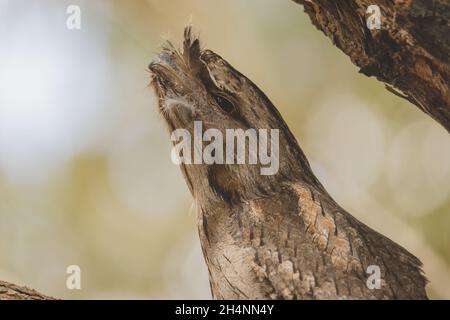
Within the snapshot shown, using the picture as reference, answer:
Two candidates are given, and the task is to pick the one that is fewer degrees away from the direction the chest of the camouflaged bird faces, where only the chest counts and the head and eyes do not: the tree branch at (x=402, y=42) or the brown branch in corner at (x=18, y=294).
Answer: the brown branch in corner

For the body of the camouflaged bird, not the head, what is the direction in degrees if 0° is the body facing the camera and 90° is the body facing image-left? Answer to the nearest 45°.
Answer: approximately 90°

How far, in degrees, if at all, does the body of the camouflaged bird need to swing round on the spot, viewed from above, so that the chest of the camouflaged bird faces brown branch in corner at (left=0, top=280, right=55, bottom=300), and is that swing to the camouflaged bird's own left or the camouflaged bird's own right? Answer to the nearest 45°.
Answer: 0° — it already faces it

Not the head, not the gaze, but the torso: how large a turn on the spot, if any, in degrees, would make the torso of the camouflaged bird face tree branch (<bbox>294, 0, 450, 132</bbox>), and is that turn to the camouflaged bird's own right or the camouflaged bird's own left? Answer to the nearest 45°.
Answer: approximately 135° to the camouflaged bird's own left
